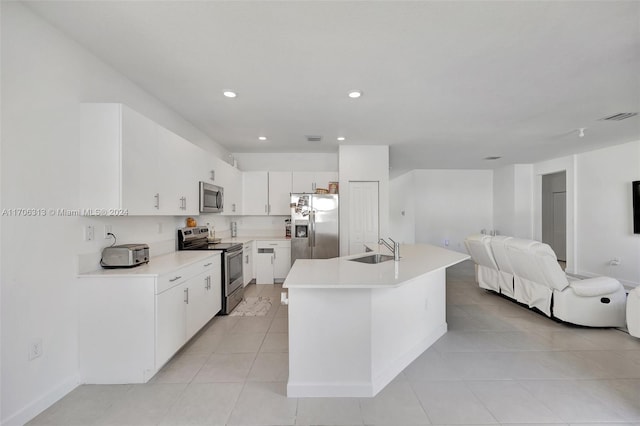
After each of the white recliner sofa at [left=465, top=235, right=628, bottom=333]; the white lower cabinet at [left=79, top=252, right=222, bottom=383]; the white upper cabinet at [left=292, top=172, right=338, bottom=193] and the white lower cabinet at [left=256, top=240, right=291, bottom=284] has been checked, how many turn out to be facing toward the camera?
2

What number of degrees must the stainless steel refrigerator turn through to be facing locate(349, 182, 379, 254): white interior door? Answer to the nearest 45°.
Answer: approximately 90° to its left

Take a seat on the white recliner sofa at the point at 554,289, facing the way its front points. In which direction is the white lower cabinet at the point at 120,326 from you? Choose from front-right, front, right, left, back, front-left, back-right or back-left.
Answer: back

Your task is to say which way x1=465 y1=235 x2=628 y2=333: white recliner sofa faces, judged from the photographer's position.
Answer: facing away from the viewer and to the right of the viewer

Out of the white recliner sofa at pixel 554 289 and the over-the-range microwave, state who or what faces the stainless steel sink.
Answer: the over-the-range microwave

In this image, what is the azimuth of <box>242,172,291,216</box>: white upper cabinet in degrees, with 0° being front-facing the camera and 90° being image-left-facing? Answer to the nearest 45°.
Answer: approximately 0°

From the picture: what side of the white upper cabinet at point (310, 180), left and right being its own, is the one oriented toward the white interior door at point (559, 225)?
left

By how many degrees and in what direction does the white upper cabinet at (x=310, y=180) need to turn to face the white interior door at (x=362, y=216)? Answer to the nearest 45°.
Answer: approximately 90° to its left

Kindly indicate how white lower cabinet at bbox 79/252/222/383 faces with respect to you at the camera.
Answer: facing to the right of the viewer
